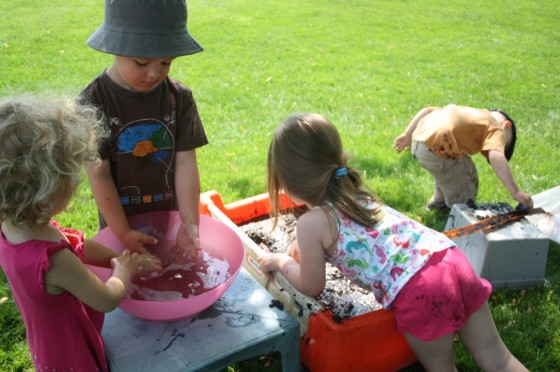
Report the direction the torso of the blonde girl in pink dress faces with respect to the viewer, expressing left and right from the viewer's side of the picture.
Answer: facing away from the viewer and to the right of the viewer

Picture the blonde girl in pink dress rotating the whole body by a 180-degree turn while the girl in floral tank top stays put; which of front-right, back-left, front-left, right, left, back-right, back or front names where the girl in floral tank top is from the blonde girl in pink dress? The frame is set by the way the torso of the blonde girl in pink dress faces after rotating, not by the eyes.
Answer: back-left

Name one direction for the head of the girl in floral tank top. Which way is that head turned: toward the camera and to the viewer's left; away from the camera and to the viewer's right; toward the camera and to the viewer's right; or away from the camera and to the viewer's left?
away from the camera and to the viewer's left

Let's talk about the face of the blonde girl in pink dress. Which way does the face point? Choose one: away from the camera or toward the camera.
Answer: away from the camera

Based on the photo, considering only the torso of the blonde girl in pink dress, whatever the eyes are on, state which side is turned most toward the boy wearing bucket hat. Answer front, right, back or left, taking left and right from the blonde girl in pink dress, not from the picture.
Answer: front
